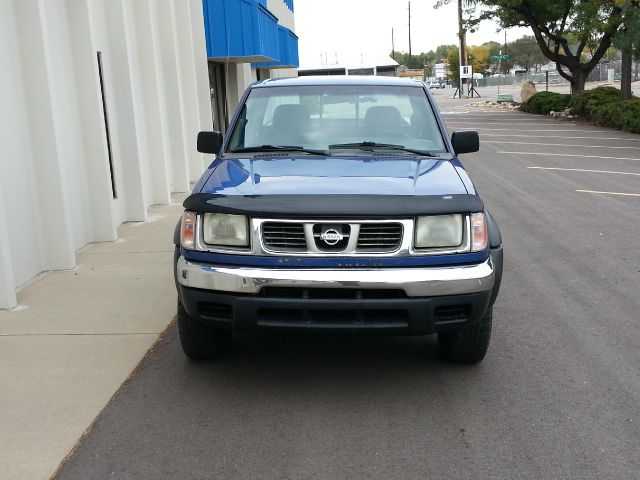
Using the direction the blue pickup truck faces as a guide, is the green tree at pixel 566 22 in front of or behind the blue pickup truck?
behind

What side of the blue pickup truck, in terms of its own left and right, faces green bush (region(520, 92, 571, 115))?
back

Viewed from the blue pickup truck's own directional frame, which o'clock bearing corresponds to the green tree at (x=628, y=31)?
The green tree is roughly at 7 o'clock from the blue pickup truck.

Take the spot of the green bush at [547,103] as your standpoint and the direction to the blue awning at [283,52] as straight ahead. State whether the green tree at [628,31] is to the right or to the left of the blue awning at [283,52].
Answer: left

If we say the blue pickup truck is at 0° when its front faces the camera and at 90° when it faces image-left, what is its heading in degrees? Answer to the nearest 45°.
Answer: approximately 0°

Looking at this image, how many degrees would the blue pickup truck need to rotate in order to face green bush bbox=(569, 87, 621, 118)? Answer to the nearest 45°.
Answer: approximately 180°

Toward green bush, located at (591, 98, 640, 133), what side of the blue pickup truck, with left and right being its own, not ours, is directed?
back

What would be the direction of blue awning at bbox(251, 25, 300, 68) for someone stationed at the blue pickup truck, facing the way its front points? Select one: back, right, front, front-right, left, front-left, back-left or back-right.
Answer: back
